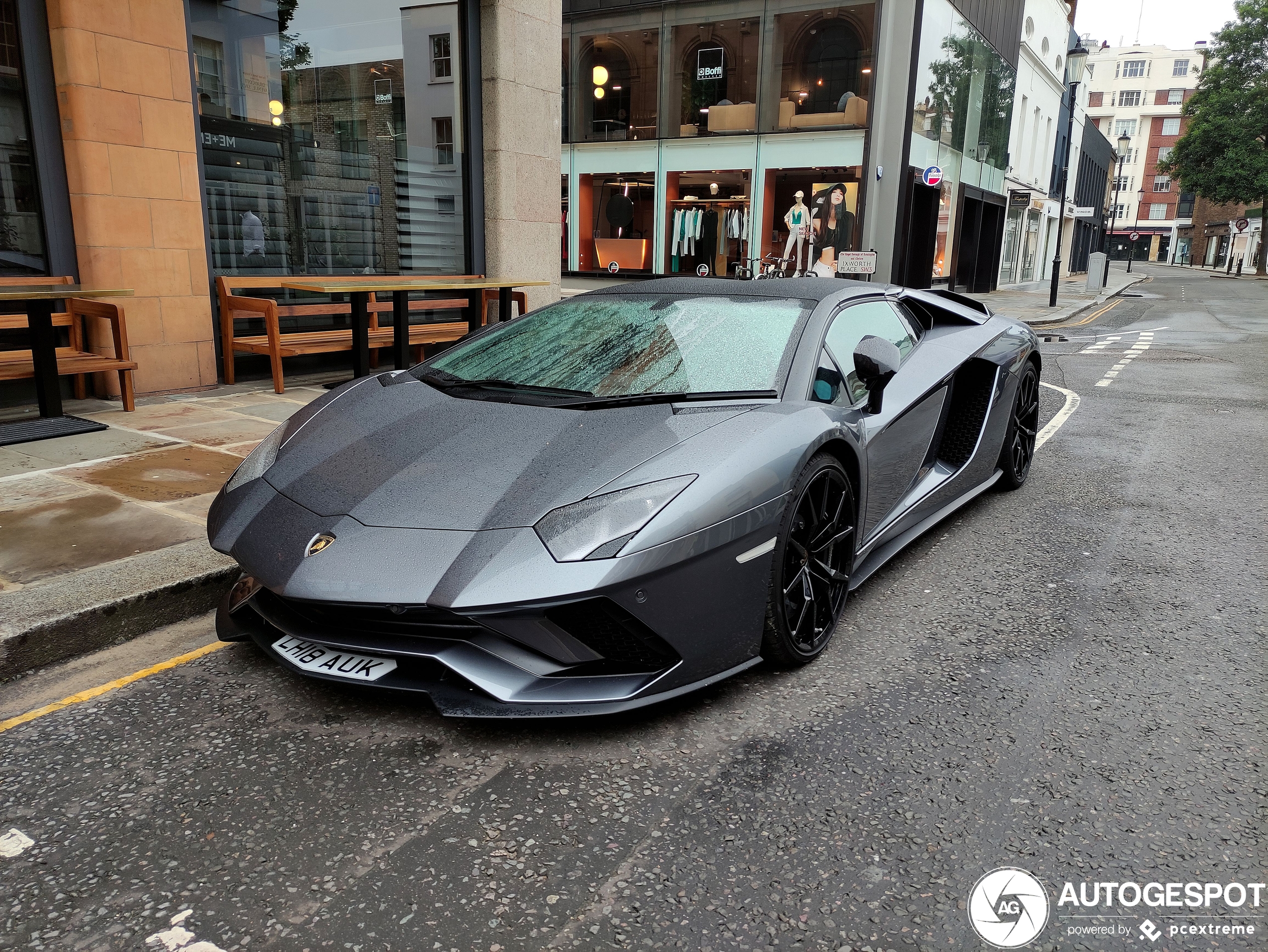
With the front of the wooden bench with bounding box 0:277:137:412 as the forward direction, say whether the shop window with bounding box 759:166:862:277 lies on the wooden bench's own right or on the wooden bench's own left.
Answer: on the wooden bench's own left

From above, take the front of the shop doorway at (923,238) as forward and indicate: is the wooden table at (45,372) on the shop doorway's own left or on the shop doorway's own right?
on the shop doorway's own right

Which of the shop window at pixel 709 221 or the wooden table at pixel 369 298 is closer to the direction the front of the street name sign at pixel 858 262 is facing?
the wooden table

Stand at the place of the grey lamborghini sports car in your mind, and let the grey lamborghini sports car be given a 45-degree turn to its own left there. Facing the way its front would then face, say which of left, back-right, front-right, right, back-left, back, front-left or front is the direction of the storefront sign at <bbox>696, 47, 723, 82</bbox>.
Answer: back

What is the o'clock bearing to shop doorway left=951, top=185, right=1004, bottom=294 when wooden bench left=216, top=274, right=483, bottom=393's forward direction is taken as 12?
The shop doorway is roughly at 9 o'clock from the wooden bench.

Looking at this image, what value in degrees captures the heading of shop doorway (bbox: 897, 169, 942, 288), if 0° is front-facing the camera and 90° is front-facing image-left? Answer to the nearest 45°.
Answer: approximately 315°

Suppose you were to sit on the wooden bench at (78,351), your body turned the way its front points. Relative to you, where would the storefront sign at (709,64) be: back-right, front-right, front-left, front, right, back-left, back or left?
left

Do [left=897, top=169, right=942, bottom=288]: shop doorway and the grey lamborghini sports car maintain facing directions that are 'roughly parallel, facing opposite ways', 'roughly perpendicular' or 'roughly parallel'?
roughly perpendicular

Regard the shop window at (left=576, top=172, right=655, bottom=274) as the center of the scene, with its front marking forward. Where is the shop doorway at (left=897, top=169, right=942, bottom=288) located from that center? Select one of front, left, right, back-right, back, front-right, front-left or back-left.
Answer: left

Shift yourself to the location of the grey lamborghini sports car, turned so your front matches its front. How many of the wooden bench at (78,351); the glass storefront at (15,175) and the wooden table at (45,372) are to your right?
3

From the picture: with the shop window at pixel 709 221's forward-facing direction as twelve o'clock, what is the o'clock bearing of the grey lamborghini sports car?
The grey lamborghini sports car is roughly at 12 o'clock from the shop window.

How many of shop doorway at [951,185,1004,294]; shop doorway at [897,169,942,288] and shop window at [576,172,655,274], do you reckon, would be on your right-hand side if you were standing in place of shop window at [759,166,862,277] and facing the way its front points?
1

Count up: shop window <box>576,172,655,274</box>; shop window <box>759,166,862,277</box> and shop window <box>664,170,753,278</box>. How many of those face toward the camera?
3
